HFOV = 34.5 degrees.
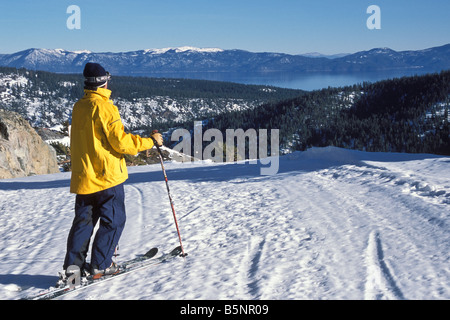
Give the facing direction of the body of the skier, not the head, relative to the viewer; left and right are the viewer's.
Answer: facing away from the viewer and to the right of the viewer

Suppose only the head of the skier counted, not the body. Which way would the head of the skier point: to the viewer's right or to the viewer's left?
to the viewer's right
